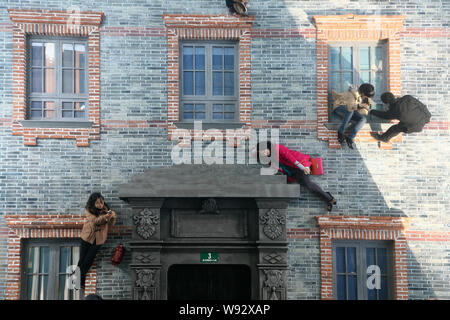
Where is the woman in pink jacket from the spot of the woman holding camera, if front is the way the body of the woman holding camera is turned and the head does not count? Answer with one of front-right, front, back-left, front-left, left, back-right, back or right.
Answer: front-left

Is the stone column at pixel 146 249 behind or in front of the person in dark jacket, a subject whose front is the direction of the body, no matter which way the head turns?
in front

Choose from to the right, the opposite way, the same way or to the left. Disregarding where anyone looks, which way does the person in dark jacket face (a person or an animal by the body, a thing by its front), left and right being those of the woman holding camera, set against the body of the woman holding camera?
the opposite way

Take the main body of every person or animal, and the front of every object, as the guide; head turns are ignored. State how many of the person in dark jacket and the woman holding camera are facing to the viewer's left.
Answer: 1

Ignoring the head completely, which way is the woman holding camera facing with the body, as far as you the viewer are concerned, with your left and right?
facing the viewer and to the right of the viewer

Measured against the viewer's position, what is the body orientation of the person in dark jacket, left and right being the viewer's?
facing to the left of the viewer

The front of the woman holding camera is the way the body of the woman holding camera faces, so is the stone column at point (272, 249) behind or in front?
in front
